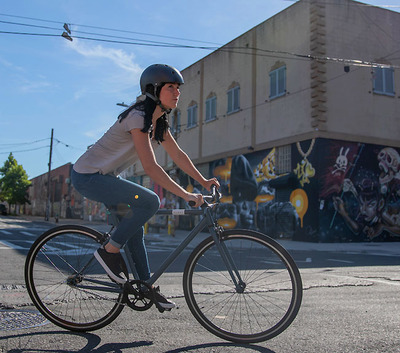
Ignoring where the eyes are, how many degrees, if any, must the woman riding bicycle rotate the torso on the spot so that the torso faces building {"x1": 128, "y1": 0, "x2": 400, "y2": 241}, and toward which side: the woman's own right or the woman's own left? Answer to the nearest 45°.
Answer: approximately 45° to the woman's own left

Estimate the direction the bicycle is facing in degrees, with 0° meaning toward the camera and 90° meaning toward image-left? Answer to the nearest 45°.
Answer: approximately 270°

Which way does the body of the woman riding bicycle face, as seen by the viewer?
to the viewer's right

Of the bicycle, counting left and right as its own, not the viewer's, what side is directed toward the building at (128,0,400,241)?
left
